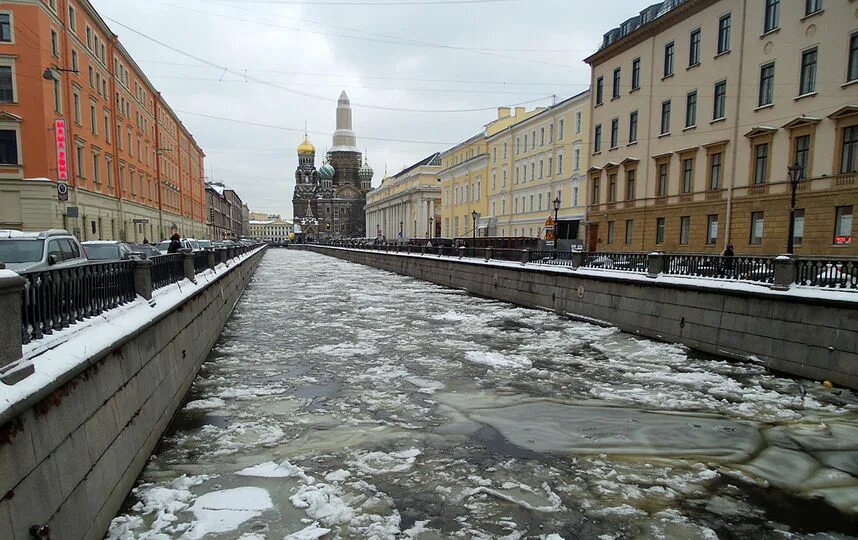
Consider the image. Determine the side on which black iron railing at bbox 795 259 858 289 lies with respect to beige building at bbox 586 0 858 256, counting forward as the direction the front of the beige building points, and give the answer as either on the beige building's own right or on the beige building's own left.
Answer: on the beige building's own left

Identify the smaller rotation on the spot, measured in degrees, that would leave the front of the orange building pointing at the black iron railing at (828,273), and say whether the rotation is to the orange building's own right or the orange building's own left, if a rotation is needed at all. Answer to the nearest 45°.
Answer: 0° — it already faces it

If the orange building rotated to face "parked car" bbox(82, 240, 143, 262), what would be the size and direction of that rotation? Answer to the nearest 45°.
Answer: approximately 45° to its right

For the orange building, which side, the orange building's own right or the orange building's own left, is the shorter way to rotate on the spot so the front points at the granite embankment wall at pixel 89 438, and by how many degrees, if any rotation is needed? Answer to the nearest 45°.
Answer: approximately 45° to the orange building's own right

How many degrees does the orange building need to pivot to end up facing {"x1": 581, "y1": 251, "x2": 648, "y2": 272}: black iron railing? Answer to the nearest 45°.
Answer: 0° — it already faces it

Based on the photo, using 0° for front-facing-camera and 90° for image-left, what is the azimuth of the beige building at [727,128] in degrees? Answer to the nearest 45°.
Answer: approximately 45°

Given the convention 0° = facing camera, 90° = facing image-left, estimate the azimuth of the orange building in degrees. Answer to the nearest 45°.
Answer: approximately 315°

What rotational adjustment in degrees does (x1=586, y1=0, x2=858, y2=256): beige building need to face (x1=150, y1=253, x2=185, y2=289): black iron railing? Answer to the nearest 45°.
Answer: approximately 45° to its left
